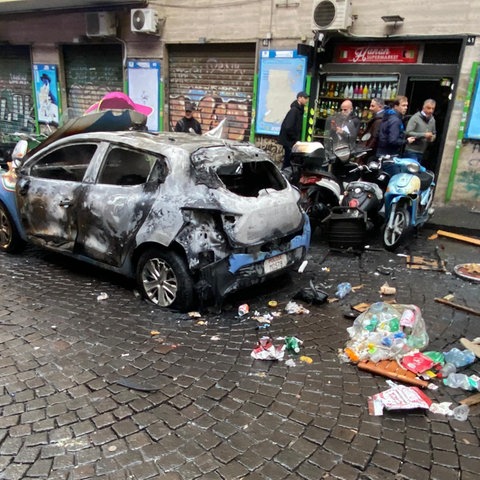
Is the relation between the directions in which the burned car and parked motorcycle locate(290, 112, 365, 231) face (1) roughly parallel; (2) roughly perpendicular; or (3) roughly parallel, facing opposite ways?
roughly perpendicular

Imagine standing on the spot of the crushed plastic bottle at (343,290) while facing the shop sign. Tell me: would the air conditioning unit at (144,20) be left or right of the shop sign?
left

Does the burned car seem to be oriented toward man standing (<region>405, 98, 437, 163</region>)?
no

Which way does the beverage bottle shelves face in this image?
toward the camera

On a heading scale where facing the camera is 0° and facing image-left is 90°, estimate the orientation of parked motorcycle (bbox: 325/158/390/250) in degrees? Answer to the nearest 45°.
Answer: approximately 225°

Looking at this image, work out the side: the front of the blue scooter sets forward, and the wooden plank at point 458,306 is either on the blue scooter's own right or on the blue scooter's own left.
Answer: on the blue scooter's own left

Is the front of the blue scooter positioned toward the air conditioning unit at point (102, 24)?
no

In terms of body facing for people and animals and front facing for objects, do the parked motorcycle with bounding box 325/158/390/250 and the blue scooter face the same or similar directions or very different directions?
very different directions

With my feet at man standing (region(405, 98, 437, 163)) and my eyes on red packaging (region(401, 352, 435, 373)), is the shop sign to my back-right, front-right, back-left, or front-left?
back-right

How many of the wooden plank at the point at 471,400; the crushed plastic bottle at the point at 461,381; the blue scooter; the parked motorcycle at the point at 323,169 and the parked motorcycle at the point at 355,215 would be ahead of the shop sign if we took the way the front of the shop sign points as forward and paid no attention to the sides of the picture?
5

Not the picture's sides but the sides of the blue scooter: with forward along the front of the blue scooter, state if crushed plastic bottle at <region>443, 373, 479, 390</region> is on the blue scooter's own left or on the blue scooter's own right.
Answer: on the blue scooter's own left
